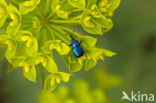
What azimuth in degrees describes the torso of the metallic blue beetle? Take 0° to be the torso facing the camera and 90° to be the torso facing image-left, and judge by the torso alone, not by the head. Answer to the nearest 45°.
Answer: approximately 135°
